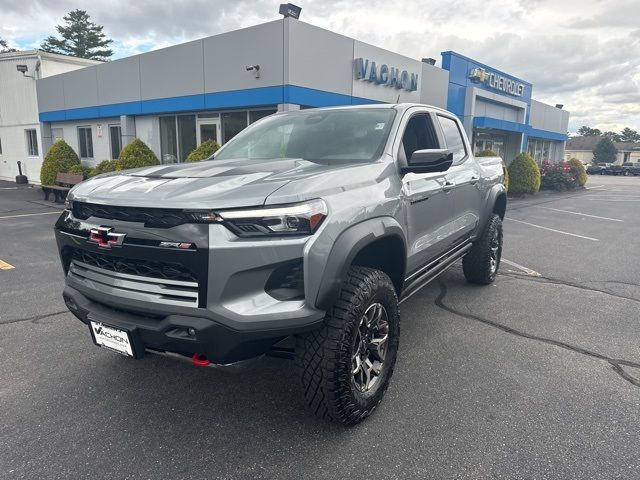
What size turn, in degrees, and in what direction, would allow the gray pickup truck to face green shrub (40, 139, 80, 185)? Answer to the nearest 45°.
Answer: approximately 90° to its right

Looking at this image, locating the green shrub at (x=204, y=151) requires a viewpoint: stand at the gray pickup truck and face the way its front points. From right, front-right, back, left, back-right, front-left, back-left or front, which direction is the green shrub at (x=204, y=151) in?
back-right

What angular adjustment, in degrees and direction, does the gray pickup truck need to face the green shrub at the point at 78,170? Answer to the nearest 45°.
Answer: approximately 90° to its right

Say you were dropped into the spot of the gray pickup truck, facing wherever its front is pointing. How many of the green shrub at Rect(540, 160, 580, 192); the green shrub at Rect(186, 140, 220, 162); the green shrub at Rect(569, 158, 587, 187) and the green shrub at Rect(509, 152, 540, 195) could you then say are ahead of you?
0

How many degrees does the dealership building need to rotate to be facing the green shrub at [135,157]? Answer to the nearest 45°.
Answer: approximately 90° to its right

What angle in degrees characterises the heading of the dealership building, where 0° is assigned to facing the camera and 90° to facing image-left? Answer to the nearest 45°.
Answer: approximately 315°

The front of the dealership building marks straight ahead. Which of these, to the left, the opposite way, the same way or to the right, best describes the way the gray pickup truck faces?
to the right

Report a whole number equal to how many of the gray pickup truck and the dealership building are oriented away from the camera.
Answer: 0

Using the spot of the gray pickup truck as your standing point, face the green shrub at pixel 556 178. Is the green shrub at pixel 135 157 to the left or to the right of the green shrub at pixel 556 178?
left

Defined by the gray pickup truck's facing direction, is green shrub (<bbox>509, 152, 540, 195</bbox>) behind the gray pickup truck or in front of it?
behind

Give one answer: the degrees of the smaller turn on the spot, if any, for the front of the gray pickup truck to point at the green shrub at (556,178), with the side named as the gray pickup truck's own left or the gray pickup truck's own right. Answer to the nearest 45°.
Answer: approximately 180°

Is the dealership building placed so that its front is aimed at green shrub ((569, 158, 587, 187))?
no

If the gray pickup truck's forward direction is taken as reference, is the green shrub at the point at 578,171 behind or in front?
behind
